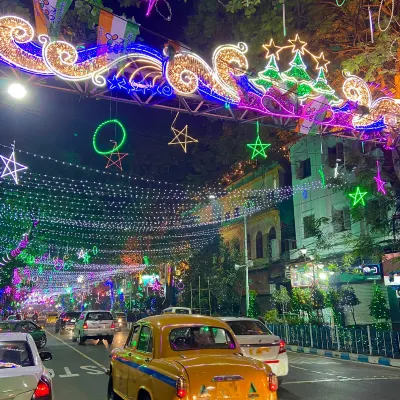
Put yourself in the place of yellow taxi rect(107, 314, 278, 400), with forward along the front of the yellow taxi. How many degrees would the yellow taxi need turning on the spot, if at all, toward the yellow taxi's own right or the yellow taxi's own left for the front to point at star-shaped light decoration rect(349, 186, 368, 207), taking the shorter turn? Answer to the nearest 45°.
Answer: approximately 90° to the yellow taxi's own right

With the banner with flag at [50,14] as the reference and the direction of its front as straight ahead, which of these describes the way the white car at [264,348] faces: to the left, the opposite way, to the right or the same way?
the opposite way

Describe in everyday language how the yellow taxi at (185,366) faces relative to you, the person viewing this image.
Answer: facing away from the viewer and to the left of the viewer

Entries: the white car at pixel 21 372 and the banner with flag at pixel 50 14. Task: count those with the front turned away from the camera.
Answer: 1

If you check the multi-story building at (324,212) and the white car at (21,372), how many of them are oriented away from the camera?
1

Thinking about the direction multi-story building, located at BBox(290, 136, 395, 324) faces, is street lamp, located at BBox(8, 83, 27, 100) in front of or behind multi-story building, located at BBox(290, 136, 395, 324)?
in front

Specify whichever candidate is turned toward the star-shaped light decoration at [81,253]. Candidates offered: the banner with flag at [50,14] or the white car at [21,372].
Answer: the white car

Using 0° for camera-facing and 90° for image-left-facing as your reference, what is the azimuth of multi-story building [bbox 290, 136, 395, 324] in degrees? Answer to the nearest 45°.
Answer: approximately 45°

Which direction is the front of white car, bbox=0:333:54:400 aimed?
away from the camera

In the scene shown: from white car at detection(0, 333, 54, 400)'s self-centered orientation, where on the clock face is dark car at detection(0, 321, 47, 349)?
The dark car is roughly at 12 o'clock from the white car.

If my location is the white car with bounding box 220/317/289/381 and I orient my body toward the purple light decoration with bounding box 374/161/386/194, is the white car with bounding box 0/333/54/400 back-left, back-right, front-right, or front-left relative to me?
back-right
